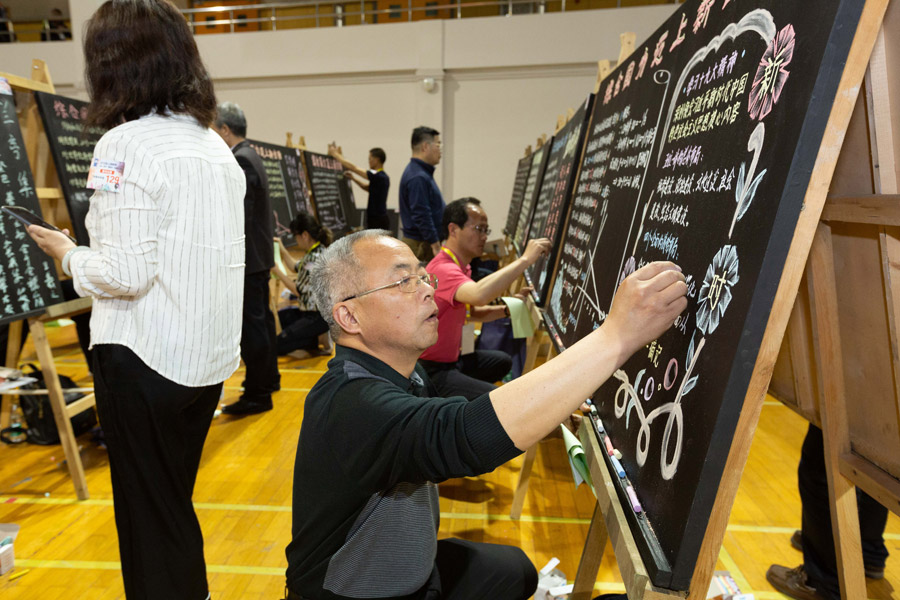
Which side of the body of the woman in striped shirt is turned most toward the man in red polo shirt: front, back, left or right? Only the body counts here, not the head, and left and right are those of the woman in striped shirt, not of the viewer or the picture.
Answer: right

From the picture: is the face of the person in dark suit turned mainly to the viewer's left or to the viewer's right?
to the viewer's left

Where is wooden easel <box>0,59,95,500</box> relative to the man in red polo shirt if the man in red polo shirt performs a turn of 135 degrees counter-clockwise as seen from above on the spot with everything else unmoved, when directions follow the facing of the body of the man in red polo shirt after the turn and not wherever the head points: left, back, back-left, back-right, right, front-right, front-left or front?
front-left

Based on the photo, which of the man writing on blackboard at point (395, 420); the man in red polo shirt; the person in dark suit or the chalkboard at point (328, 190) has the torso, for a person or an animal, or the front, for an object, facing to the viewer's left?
the person in dark suit

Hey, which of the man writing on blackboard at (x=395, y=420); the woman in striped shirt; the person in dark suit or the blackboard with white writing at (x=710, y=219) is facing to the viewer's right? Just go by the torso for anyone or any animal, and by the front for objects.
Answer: the man writing on blackboard

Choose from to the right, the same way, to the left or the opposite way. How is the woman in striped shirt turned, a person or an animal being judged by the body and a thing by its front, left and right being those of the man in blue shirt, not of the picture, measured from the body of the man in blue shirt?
the opposite way

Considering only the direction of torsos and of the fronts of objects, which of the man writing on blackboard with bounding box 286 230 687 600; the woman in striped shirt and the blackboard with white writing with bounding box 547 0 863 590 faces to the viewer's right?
the man writing on blackboard

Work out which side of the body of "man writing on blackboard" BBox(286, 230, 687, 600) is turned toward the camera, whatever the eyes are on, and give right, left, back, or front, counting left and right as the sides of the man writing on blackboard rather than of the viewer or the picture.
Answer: right

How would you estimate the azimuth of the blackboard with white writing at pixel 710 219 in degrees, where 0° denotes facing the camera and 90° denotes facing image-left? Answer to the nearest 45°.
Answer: approximately 45°

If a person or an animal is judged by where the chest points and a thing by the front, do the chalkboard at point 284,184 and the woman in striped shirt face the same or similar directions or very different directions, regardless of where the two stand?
very different directions

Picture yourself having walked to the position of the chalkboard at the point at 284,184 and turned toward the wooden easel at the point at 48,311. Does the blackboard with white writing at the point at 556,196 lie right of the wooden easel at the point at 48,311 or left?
left
